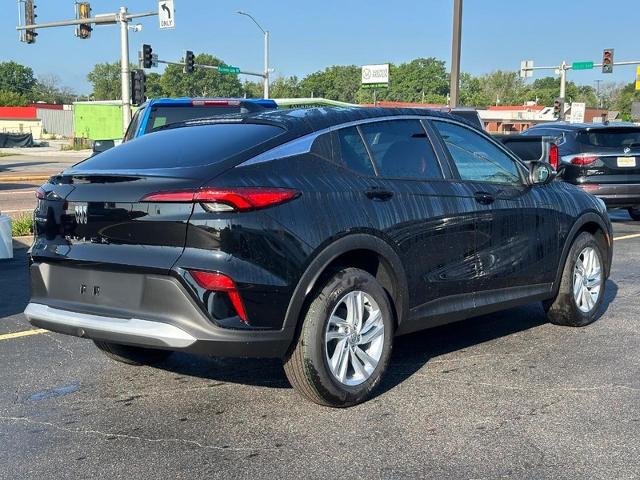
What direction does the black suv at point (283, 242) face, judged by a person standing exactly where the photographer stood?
facing away from the viewer and to the right of the viewer

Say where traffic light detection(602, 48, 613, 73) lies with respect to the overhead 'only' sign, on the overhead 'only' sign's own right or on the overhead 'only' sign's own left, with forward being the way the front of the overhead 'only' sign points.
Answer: on the overhead 'only' sign's own left

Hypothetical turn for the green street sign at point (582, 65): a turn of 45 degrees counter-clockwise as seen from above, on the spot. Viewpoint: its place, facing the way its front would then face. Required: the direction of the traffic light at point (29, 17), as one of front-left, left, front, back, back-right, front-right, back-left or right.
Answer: right

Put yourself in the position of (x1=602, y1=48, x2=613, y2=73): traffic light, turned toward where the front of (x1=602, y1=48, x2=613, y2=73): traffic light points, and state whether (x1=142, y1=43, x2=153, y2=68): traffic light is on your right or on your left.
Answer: on your right

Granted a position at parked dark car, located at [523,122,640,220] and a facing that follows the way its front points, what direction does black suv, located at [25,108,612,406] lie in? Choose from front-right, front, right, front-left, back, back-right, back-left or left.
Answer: back-left

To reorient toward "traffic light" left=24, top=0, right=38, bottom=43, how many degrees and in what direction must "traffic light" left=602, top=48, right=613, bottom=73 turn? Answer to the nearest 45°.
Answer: approximately 45° to its right

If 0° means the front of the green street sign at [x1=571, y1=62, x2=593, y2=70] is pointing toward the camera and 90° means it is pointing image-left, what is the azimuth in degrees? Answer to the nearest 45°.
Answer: approximately 0°

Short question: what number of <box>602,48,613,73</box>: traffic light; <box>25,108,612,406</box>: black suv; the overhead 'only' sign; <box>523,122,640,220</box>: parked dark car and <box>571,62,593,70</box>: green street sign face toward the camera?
3

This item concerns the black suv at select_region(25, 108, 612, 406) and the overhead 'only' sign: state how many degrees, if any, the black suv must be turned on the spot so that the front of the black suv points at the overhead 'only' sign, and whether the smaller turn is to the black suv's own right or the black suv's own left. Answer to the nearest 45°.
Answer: approximately 45° to the black suv's own left

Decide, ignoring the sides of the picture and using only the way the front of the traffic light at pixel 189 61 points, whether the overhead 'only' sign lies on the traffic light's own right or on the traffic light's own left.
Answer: on the traffic light's own right
